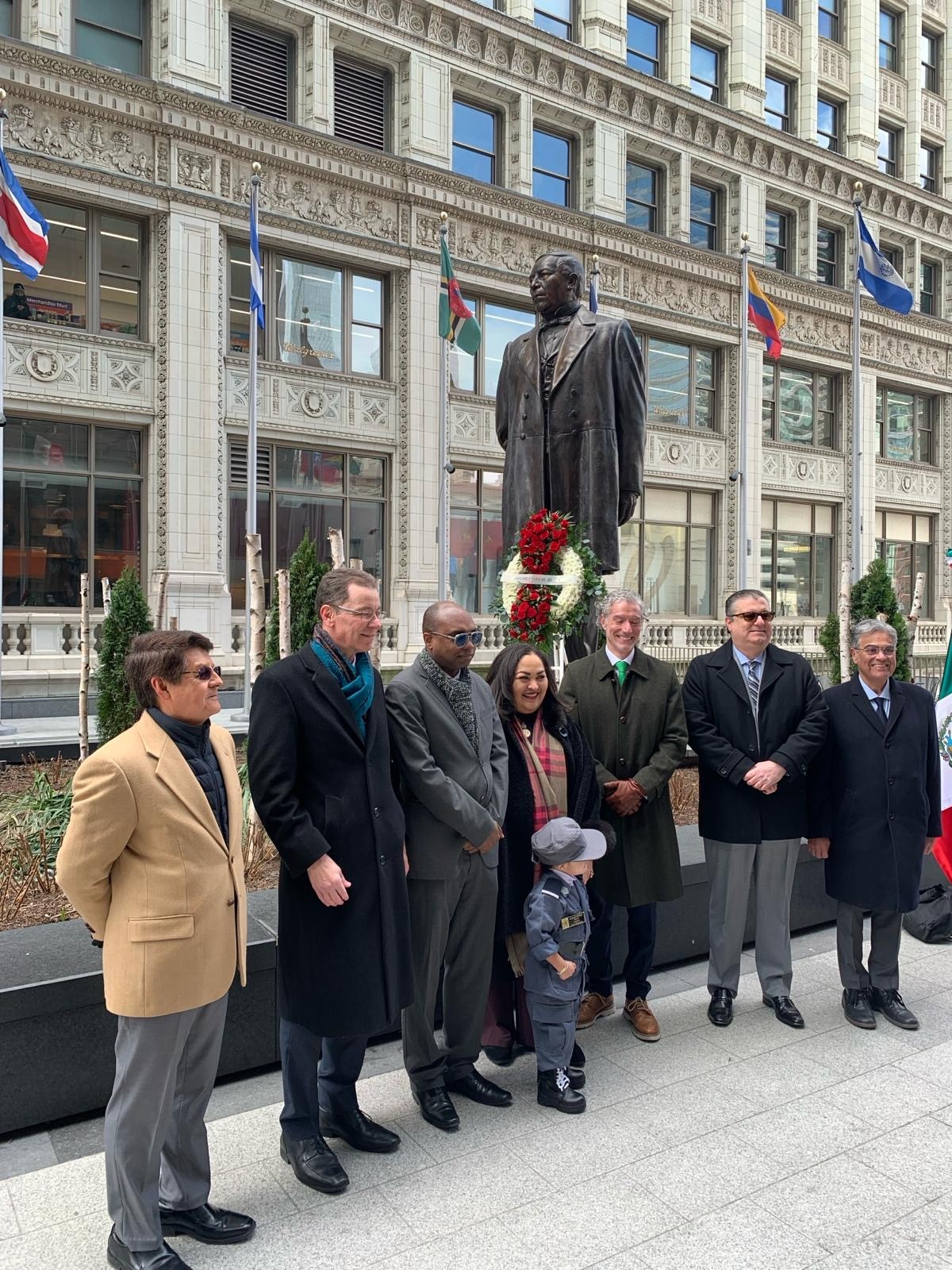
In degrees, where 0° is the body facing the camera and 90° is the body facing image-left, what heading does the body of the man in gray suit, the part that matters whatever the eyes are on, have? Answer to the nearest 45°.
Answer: approximately 315°

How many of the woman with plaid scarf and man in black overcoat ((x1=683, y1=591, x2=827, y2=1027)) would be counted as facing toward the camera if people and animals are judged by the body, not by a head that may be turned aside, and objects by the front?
2

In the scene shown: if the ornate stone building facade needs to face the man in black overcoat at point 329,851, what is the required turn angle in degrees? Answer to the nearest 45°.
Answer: approximately 45° to its right

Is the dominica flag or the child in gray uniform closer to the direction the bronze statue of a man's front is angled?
the child in gray uniform

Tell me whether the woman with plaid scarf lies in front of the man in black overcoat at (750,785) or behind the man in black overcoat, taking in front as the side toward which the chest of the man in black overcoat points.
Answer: in front

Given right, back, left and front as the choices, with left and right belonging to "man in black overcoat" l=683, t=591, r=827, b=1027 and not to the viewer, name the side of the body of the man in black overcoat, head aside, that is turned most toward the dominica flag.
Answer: back

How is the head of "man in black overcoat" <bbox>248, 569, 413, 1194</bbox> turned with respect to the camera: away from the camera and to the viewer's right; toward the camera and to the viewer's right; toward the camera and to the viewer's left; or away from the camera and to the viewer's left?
toward the camera and to the viewer's right

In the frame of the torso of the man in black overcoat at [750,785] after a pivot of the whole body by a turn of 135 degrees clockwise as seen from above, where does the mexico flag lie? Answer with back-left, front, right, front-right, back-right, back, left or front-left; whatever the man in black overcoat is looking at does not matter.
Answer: right

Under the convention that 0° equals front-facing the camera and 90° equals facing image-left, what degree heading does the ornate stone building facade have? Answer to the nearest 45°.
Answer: approximately 315°

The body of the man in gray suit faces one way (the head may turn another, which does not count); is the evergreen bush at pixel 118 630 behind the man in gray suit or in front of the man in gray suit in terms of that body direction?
behind

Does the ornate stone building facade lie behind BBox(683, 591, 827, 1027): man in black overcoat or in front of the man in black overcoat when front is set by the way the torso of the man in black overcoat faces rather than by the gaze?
behind

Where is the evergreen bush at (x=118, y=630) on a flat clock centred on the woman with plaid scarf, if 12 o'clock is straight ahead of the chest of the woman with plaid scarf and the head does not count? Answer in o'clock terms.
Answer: The evergreen bush is roughly at 5 o'clock from the woman with plaid scarf.
